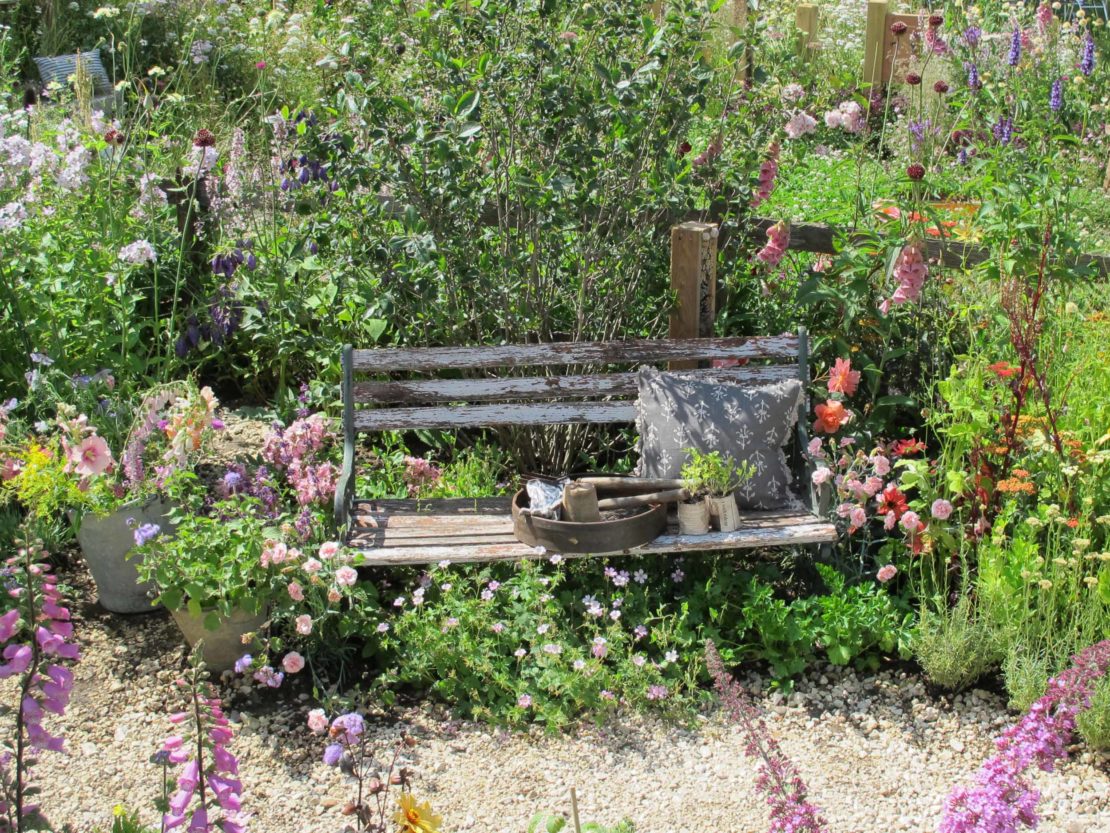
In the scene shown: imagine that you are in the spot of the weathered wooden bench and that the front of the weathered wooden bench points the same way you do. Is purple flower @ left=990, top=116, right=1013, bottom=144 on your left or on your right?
on your left

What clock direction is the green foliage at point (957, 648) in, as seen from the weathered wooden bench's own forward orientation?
The green foliage is roughly at 10 o'clock from the weathered wooden bench.

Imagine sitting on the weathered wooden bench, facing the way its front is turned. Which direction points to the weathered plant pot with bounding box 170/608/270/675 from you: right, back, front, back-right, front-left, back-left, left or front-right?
front-right

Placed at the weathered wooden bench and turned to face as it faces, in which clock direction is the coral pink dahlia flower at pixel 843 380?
The coral pink dahlia flower is roughly at 9 o'clock from the weathered wooden bench.

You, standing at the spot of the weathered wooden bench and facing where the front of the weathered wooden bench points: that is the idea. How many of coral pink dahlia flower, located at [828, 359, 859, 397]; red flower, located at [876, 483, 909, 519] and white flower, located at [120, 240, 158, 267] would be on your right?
1

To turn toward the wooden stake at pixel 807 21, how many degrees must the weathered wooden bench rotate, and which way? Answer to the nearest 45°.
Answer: approximately 180°

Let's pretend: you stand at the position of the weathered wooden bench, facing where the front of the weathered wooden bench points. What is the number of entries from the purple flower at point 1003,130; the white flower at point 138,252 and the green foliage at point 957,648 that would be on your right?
1

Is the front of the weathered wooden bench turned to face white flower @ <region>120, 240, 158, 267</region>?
no

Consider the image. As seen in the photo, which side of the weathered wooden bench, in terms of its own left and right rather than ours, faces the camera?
front

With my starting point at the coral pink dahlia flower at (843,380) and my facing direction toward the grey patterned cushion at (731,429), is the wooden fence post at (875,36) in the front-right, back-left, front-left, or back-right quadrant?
back-right
